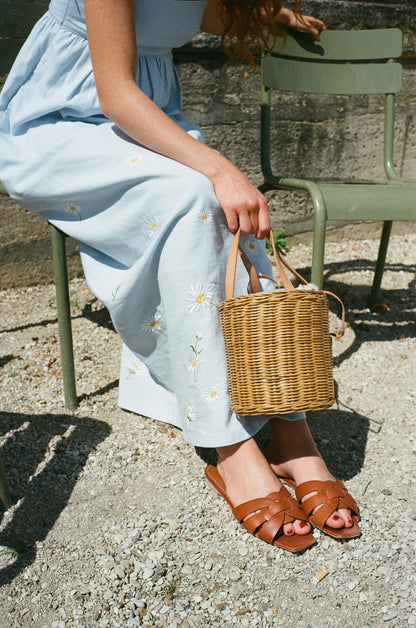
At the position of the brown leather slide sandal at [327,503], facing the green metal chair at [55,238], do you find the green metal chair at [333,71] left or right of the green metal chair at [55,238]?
right

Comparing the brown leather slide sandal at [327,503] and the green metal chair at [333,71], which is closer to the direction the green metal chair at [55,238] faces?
the brown leather slide sandal

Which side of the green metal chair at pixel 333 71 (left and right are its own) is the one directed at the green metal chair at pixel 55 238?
right

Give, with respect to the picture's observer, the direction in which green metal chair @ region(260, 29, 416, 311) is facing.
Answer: facing the viewer and to the right of the viewer

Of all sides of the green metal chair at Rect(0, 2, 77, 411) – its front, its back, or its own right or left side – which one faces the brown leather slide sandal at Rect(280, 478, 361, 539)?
front

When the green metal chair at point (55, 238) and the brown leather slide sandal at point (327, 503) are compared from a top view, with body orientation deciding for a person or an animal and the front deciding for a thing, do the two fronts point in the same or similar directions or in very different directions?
same or similar directions

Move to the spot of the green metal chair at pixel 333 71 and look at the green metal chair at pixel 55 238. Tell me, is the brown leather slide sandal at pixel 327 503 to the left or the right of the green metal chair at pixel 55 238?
left

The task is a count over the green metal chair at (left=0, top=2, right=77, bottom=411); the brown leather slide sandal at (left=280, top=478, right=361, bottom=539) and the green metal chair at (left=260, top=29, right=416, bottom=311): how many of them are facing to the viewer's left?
0

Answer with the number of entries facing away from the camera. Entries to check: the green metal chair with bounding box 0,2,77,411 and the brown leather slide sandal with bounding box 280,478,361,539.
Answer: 0

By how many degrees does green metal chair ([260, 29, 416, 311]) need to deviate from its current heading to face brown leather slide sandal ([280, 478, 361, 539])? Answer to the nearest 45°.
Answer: approximately 45° to its right

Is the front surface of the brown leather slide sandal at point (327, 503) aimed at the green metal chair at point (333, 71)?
no

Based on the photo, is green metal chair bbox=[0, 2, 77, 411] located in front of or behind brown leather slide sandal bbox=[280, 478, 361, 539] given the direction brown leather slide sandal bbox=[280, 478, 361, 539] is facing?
behind
